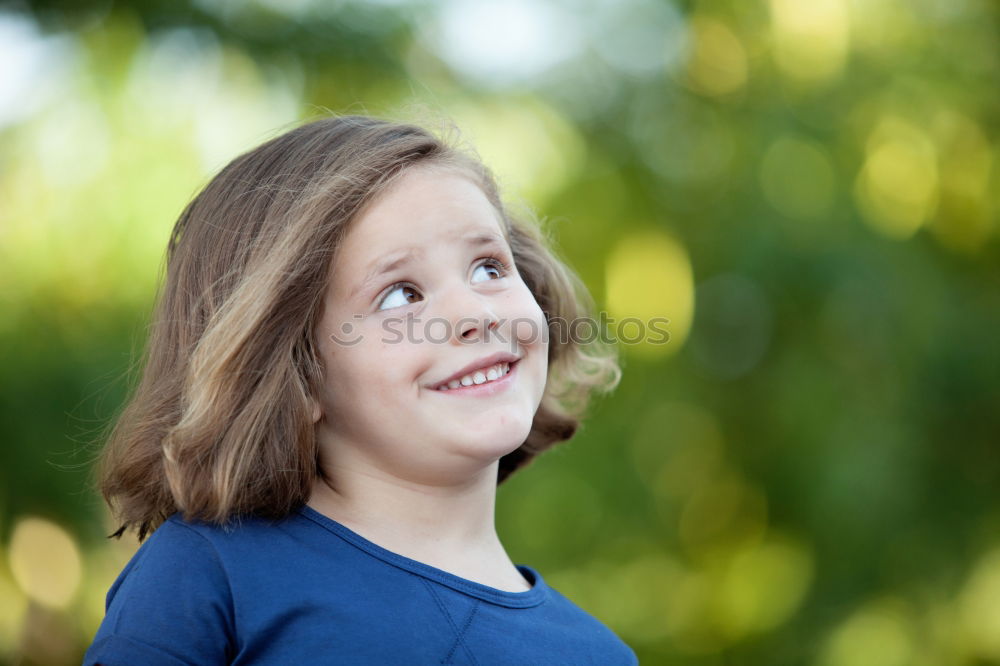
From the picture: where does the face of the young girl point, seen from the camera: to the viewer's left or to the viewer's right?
to the viewer's right

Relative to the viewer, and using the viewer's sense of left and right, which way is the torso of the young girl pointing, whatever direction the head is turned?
facing the viewer and to the right of the viewer
